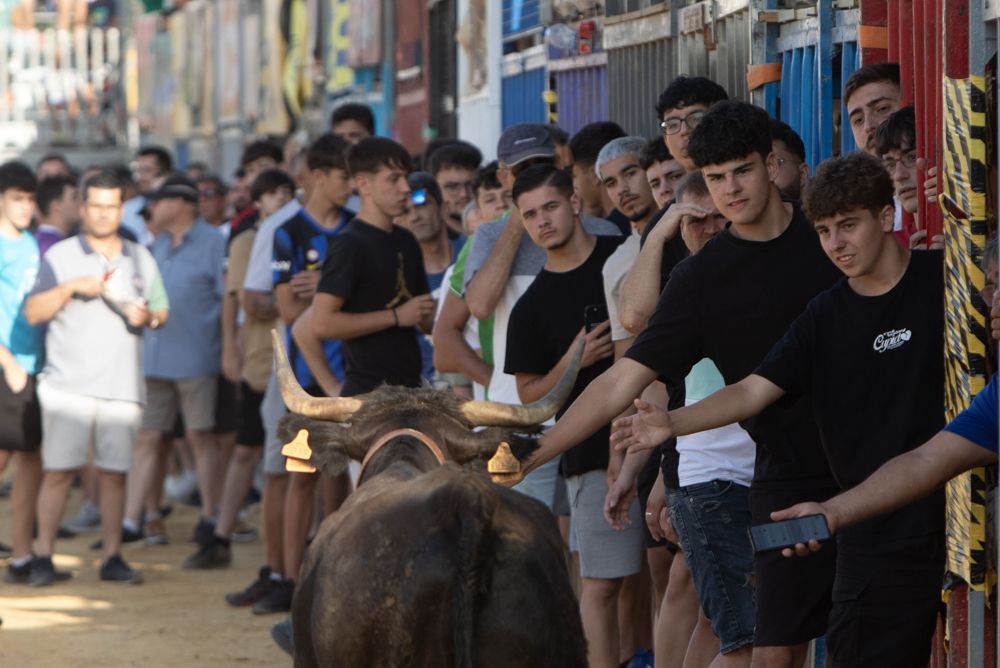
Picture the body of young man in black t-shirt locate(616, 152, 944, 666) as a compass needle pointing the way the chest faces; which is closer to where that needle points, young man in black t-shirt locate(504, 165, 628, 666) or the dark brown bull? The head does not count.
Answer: the dark brown bull

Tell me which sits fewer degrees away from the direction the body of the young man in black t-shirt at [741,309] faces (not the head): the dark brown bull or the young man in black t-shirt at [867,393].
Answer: the dark brown bull

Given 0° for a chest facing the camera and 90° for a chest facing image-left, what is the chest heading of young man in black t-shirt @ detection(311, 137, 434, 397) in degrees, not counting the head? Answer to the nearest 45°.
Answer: approximately 315°

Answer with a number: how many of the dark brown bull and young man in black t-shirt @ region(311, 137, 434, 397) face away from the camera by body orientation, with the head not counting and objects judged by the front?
1

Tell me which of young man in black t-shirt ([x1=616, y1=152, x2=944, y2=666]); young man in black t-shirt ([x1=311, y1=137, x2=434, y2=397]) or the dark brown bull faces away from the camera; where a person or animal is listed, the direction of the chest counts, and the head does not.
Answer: the dark brown bull

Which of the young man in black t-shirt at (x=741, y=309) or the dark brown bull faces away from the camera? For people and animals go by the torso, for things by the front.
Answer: the dark brown bull

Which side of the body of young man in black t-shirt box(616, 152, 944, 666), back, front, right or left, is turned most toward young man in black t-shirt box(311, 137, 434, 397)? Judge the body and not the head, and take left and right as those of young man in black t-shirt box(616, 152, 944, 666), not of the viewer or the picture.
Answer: right

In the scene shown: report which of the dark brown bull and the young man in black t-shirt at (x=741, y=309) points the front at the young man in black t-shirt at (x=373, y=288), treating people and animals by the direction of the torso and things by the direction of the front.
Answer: the dark brown bull

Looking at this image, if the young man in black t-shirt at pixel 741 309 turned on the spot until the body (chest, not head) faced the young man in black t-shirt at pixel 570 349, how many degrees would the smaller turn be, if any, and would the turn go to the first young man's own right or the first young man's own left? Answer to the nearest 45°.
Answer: approximately 90° to the first young man's own right

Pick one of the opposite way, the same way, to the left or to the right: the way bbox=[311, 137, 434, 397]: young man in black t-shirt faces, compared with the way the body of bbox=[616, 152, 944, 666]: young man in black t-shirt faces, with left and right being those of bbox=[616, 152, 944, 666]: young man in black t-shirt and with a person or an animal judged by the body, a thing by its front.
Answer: to the left

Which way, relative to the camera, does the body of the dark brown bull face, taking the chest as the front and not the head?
away from the camera

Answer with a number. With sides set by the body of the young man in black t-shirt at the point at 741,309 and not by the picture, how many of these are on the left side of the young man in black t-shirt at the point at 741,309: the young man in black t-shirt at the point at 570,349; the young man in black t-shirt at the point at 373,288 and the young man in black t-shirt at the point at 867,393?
1
